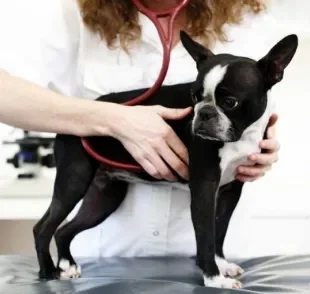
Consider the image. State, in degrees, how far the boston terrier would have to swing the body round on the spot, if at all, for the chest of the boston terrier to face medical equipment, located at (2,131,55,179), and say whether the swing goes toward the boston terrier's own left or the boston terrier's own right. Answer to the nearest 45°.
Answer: approximately 180°

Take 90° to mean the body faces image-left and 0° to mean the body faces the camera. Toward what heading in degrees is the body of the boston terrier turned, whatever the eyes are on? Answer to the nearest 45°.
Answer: approximately 315°
